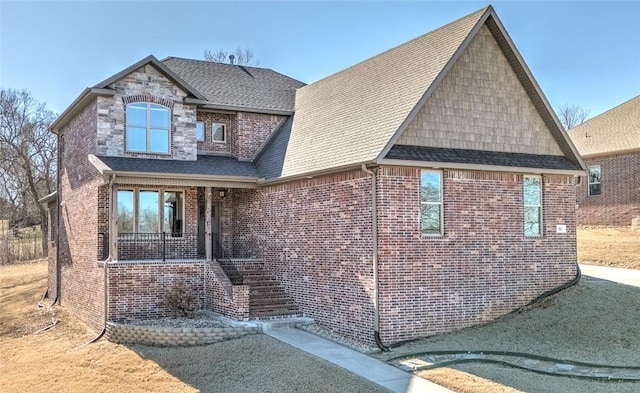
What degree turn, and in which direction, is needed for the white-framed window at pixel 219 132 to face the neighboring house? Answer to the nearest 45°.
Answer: approximately 90° to its left

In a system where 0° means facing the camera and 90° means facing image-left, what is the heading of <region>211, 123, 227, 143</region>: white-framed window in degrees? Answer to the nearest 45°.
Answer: approximately 0°

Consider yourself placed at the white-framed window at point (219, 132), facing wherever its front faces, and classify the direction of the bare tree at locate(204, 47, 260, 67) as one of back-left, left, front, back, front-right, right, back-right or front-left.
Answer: back

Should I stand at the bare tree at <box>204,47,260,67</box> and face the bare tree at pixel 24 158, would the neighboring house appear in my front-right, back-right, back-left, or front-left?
back-left
